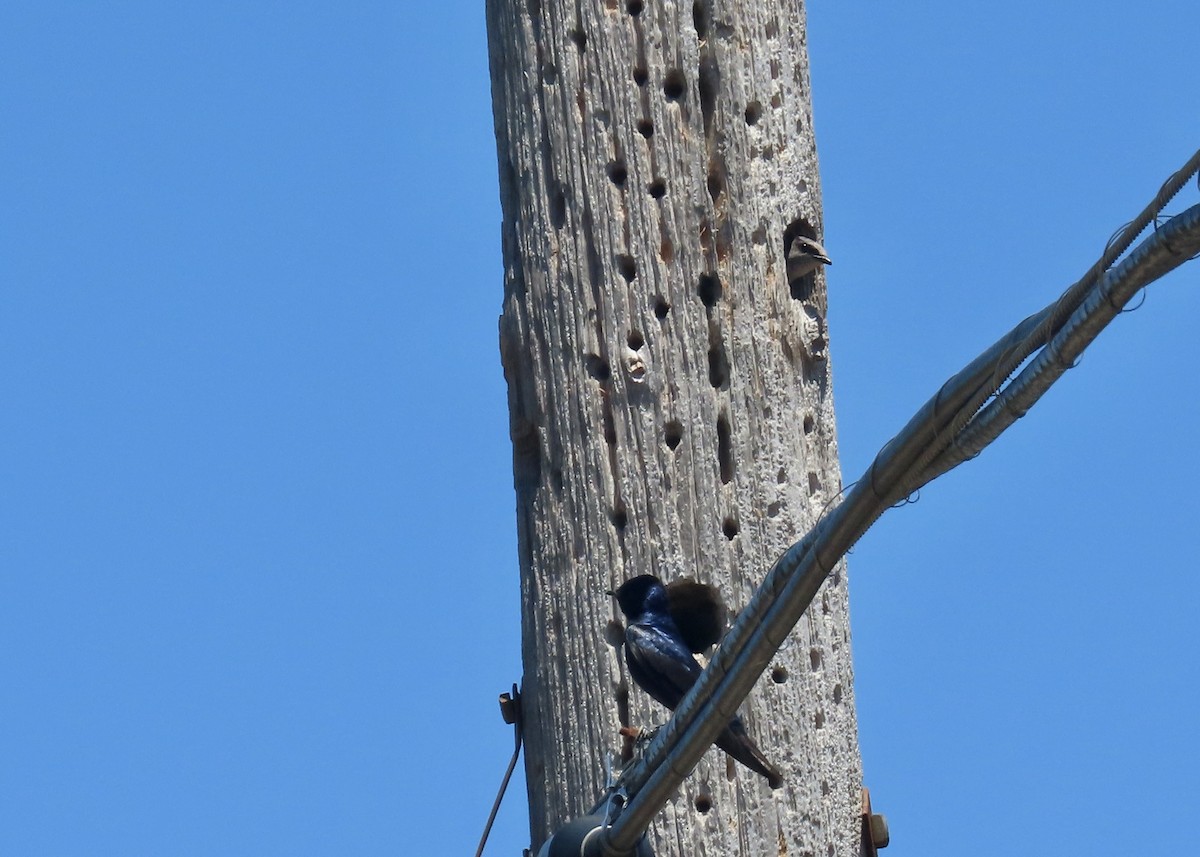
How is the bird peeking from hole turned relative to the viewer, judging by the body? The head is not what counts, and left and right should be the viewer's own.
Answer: facing to the right of the viewer
